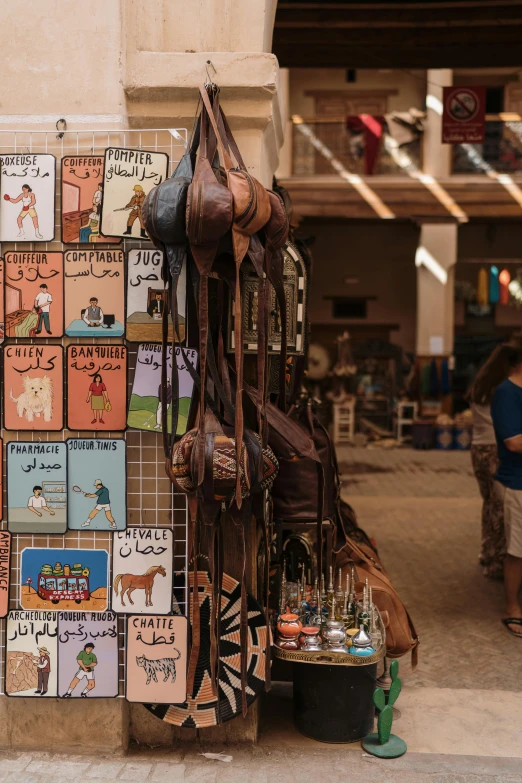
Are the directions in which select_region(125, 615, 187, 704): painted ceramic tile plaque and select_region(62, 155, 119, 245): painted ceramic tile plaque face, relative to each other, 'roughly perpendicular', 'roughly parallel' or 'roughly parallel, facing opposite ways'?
roughly parallel

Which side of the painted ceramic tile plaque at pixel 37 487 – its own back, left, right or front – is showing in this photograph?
front

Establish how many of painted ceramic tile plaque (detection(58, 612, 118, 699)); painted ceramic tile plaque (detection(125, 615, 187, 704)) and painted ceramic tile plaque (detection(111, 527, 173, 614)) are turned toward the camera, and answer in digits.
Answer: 3

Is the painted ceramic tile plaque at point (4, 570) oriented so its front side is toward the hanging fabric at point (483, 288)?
no

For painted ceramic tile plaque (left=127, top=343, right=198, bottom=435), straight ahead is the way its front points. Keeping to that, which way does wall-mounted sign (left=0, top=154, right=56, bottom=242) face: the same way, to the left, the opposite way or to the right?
the same way

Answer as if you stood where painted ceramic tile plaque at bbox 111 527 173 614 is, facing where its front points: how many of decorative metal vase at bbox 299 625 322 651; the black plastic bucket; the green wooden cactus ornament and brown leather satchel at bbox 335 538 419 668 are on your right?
0

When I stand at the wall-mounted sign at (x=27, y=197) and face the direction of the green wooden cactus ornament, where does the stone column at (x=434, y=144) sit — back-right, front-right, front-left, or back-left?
front-left

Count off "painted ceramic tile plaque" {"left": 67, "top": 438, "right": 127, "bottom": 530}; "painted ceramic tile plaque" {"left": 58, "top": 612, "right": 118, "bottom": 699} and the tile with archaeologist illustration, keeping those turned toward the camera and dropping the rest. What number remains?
3

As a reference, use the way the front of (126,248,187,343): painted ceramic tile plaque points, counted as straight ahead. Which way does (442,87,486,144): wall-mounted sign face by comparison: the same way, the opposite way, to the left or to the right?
the same way

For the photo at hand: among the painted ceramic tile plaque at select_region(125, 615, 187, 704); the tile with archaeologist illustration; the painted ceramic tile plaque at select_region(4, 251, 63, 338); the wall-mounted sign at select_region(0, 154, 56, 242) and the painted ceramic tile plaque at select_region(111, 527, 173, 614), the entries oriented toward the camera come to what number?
5

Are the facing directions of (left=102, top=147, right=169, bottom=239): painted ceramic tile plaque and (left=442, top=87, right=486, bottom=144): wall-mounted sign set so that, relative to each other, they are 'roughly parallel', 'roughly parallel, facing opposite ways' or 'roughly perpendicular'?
roughly parallel

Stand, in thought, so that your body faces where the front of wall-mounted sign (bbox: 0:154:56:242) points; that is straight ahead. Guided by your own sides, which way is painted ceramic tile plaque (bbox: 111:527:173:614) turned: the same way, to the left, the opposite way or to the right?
the same way

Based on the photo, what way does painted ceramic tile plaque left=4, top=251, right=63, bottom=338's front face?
toward the camera

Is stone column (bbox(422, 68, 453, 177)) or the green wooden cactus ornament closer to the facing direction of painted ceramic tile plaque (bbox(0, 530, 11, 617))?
the green wooden cactus ornament

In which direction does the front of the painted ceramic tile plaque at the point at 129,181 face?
toward the camera
